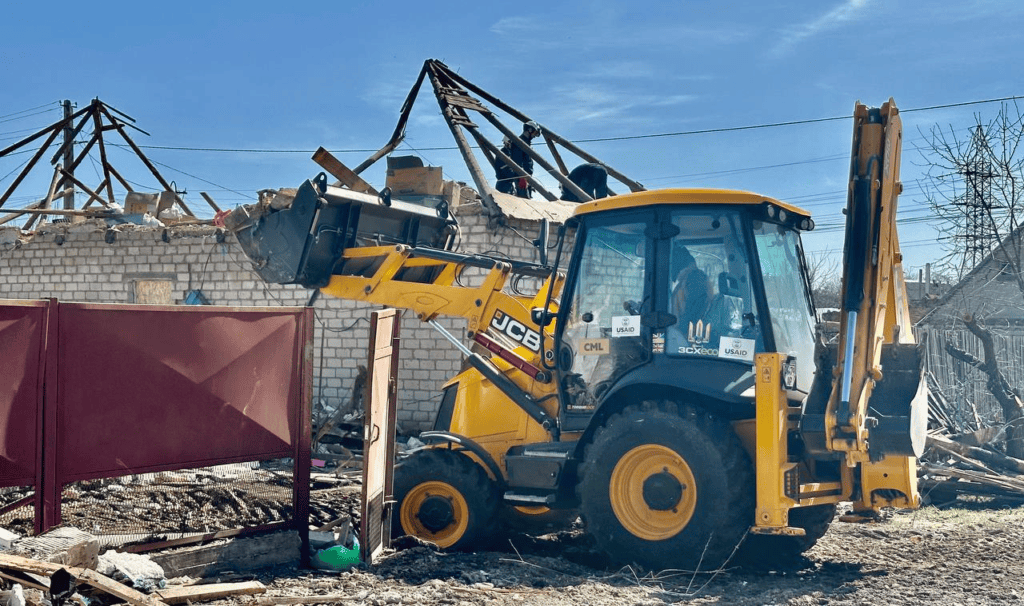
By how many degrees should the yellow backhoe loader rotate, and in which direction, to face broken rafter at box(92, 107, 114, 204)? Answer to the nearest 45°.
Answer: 0° — it already faces it

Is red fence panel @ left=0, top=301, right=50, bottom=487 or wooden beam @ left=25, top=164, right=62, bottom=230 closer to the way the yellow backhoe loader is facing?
the wooden beam

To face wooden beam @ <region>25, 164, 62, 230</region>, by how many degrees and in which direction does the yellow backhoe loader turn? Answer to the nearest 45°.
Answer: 0° — it already faces it

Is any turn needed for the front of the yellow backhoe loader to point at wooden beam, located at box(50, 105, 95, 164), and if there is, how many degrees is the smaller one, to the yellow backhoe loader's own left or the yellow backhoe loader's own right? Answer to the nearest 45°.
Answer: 0° — it already faces it

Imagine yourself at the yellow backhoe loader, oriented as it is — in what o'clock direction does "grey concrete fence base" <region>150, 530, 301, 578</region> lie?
The grey concrete fence base is roughly at 10 o'clock from the yellow backhoe loader.

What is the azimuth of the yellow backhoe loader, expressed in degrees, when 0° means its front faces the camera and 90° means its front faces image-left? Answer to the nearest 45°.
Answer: approximately 135°

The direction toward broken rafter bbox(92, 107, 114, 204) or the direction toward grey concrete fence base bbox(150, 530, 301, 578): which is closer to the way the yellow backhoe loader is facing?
the broken rafter

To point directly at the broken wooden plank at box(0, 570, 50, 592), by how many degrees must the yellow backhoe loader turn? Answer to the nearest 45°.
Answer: approximately 90° to its left

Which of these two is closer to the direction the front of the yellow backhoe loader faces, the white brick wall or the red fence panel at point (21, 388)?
the white brick wall
